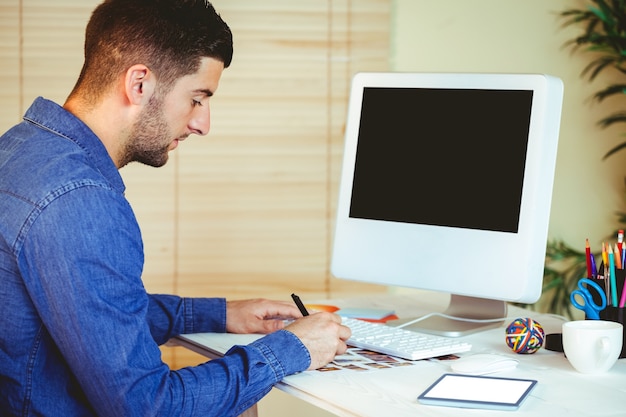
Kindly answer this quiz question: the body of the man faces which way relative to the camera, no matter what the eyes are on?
to the viewer's right

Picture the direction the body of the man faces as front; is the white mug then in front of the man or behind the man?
in front

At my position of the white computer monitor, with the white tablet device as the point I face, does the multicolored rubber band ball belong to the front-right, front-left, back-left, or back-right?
front-left

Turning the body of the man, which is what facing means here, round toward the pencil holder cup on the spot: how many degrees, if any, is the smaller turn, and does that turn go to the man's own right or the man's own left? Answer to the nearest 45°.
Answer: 0° — they already face it

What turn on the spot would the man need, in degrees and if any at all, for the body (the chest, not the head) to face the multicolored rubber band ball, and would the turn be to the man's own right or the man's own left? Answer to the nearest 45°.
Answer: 0° — they already face it

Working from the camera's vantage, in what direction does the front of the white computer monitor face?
facing the viewer and to the left of the viewer

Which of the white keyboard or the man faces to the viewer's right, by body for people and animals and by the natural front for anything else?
the man

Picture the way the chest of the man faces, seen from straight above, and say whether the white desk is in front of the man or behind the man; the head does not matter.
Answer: in front

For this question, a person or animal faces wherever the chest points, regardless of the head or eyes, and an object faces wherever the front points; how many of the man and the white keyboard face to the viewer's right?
1

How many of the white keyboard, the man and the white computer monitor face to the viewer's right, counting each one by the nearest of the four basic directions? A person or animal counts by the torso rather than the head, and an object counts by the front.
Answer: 1

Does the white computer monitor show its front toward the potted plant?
no

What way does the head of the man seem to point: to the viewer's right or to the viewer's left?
to the viewer's right

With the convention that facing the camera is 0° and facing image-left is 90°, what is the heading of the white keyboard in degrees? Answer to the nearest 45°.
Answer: approximately 45°

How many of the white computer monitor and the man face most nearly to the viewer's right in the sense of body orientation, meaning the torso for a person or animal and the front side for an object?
1

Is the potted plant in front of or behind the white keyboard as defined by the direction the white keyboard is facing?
behind

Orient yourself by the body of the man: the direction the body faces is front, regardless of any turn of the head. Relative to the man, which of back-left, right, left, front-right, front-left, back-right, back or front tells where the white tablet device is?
front
